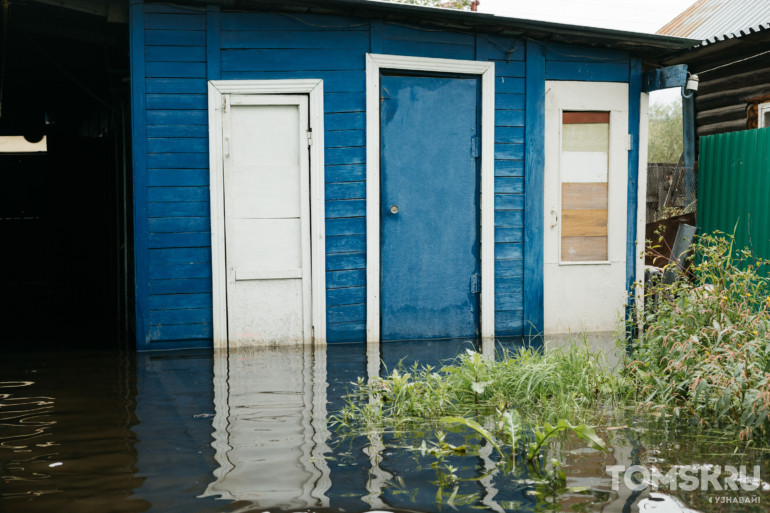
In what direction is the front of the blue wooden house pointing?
toward the camera

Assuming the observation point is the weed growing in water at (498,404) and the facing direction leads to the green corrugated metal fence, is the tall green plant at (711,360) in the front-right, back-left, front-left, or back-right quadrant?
front-right

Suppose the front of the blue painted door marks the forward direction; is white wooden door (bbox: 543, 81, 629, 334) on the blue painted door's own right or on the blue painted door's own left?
on the blue painted door's own left

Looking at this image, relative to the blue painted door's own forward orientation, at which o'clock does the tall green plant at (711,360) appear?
The tall green plant is roughly at 11 o'clock from the blue painted door.

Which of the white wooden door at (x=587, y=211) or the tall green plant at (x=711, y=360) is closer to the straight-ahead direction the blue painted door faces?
the tall green plant

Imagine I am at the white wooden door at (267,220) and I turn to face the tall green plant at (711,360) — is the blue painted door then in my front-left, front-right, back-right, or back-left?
front-left

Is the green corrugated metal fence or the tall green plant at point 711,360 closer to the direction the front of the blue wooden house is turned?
the tall green plant

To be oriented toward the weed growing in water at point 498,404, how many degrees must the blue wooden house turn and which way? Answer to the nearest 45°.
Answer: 0° — it already faces it

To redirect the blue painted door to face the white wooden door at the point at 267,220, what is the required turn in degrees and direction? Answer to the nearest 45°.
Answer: approximately 90° to its right

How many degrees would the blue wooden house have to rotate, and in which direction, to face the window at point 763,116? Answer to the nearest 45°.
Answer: approximately 135° to its left

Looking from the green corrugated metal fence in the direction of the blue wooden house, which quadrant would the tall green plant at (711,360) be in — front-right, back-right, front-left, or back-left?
front-left

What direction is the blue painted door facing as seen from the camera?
toward the camera

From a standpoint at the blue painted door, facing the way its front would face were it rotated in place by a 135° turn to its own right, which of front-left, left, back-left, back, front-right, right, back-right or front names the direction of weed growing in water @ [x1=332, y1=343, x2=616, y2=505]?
back-left

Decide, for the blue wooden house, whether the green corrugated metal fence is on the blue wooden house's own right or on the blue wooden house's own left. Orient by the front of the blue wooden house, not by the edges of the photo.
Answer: on the blue wooden house's own left
